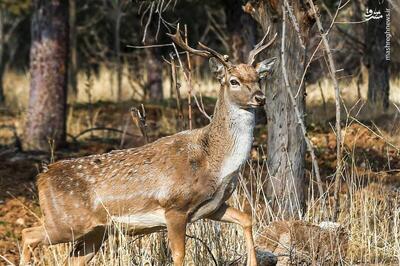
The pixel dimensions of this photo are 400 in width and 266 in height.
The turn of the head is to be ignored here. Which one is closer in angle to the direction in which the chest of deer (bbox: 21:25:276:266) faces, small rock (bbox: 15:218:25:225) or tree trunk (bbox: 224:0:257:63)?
the tree trunk

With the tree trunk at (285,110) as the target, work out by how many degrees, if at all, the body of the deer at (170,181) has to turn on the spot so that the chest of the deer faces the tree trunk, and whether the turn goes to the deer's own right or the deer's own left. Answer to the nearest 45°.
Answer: approximately 45° to the deer's own left

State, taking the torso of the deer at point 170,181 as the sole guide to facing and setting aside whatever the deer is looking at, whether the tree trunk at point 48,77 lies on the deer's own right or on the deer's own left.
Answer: on the deer's own left

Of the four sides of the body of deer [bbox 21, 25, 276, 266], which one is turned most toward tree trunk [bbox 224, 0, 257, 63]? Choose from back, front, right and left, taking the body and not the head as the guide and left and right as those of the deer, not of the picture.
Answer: left

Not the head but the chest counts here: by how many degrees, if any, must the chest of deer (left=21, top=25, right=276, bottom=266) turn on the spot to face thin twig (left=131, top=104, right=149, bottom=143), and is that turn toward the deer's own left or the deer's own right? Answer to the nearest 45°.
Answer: approximately 90° to the deer's own left

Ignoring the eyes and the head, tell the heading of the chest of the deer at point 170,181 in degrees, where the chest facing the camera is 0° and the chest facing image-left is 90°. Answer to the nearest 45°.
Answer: approximately 270°

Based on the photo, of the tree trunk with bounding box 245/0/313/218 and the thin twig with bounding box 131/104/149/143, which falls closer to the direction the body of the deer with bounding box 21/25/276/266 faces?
the tree trunk

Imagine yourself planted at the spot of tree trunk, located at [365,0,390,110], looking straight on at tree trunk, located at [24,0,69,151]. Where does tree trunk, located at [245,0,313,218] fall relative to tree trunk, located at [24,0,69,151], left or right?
left
